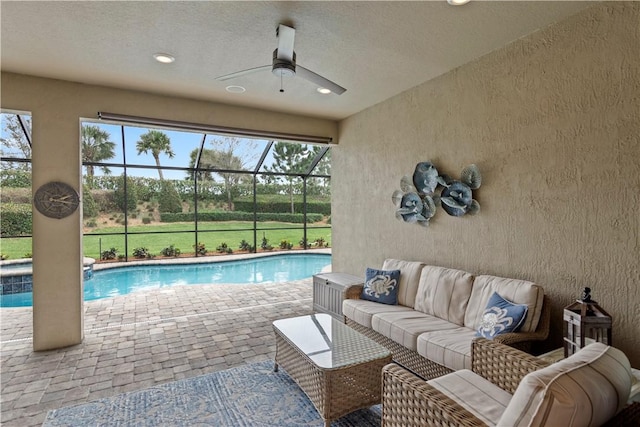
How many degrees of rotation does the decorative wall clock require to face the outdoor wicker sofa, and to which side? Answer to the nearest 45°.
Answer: approximately 45° to its left

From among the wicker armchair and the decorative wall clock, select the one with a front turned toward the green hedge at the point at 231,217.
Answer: the wicker armchair

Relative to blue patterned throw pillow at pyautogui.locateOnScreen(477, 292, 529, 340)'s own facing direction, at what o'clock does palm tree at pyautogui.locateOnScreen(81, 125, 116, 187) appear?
The palm tree is roughly at 2 o'clock from the blue patterned throw pillow.

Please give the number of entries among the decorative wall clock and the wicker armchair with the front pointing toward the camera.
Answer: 1

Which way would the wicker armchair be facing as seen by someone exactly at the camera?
facing away from the viewer and to the left of the viewer

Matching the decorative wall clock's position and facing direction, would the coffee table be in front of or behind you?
in front

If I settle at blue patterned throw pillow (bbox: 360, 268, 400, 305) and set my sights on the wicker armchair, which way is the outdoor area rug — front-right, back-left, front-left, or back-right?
front-right

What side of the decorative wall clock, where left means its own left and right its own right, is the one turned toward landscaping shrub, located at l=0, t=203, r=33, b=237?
back

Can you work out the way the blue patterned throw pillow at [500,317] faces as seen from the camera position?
facing the viewer and to the left of the viewer

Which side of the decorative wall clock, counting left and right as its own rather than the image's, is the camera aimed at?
front

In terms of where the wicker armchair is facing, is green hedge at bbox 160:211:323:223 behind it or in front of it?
in front

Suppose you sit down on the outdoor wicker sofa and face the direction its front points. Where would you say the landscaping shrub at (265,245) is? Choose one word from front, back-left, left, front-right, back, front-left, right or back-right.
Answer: right

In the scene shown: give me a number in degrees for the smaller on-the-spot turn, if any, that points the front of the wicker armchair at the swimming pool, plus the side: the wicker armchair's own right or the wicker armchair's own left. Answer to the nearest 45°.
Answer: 0° — it already faces it

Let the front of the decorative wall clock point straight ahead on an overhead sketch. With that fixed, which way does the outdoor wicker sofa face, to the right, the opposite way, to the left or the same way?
to the right

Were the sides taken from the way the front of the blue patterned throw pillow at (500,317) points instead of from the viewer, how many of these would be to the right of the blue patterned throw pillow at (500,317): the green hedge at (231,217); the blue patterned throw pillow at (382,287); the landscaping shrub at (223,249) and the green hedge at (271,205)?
4

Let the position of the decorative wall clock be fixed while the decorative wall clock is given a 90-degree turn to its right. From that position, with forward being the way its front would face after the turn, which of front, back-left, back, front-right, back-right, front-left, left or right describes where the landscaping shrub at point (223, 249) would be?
back-right
